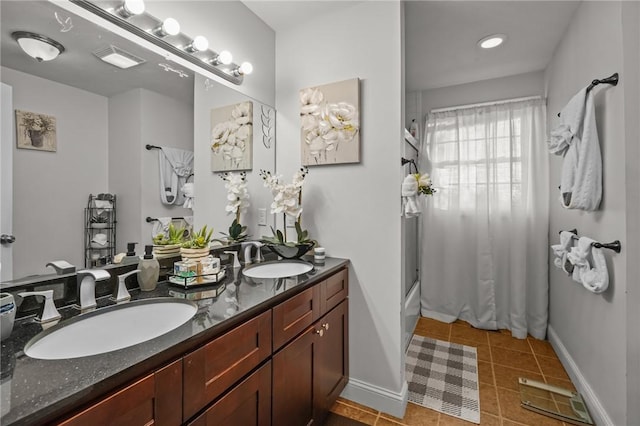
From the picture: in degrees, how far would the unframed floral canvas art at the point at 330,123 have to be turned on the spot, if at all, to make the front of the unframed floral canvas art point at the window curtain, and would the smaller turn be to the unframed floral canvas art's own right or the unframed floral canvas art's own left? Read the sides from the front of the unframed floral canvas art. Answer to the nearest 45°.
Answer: approximately 180°

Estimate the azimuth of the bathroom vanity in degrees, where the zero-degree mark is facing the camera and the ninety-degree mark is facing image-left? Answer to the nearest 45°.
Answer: approximately 315°

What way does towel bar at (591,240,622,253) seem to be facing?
to the viewer's left

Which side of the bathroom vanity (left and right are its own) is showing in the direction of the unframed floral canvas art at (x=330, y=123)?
left

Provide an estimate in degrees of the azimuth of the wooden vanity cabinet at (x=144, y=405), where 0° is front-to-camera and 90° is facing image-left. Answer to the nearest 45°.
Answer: approximately 315°
